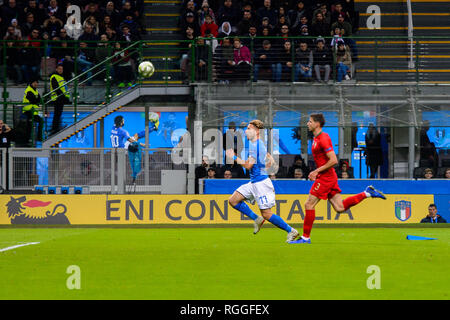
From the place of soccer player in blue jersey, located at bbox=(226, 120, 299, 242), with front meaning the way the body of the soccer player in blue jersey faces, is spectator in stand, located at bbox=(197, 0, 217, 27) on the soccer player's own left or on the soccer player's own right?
on the soccer player's own right

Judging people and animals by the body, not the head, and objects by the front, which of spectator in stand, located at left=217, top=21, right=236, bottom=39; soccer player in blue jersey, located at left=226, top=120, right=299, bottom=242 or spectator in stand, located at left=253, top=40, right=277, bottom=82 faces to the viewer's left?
the soccer player in blue jersey

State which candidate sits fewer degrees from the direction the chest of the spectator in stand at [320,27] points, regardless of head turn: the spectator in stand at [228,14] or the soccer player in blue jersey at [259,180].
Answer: the soccer player in blue jersey

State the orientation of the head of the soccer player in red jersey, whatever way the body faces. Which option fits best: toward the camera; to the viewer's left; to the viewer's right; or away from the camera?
to the viewer's left

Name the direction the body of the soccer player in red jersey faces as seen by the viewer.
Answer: to the viewer's left
